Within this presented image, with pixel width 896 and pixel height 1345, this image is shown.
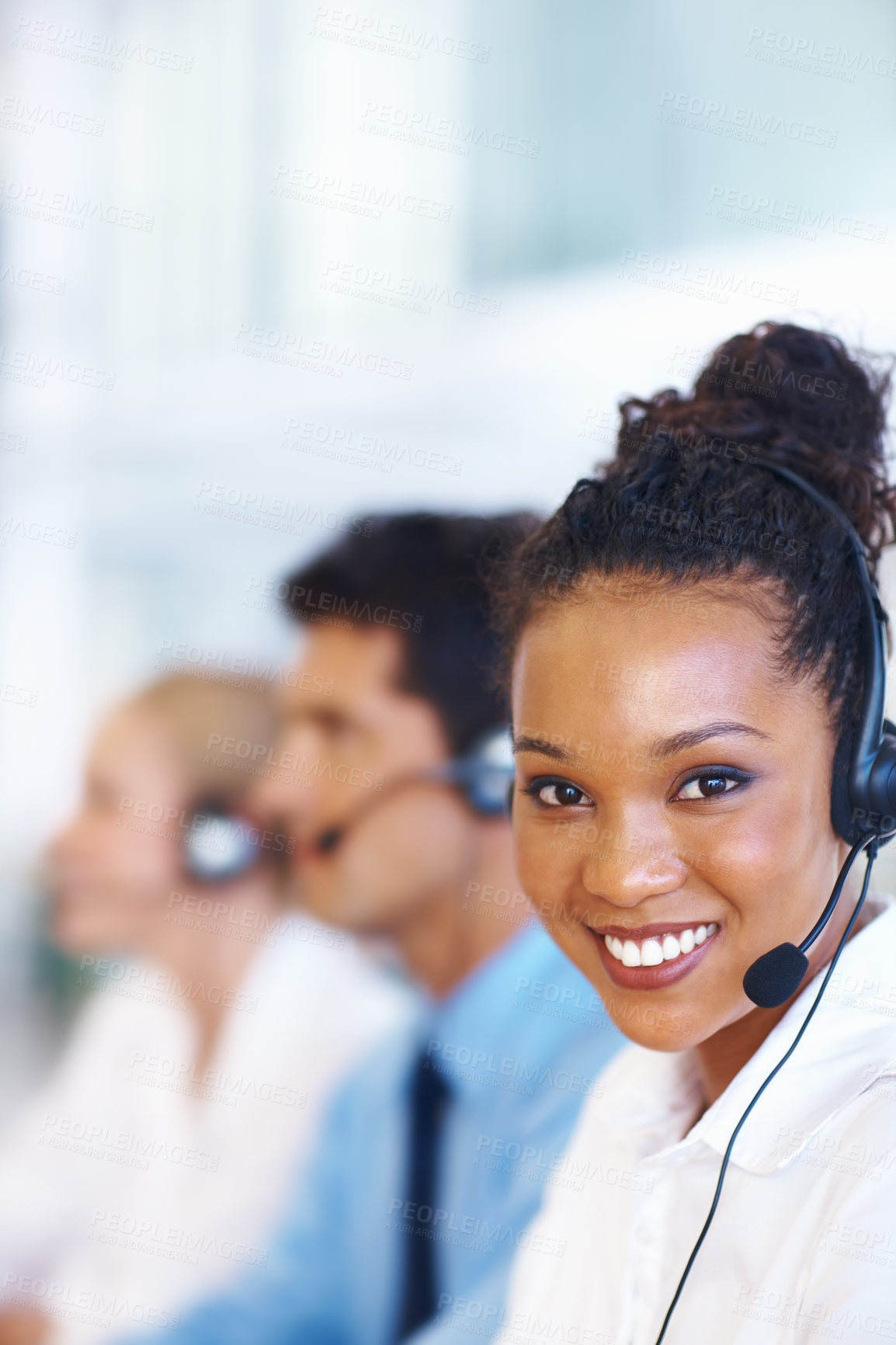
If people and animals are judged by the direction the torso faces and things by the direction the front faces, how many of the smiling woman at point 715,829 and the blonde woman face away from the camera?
0

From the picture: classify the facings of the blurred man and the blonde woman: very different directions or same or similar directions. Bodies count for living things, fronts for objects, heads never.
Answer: same or similar directions

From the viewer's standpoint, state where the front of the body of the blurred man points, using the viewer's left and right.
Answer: facing the viewer and to the left of the viewer

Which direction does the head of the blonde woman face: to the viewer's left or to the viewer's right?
to the viewer's left

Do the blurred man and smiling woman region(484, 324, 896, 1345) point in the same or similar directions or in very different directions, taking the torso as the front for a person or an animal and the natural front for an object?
same or similar directions

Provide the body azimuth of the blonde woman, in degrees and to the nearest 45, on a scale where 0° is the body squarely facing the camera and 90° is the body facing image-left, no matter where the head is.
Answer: approximately 45°

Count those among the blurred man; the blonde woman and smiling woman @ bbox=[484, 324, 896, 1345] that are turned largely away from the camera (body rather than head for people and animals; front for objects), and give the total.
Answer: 0
